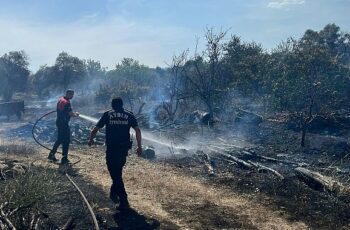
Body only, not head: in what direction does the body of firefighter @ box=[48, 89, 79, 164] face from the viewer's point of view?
to the viewer's right

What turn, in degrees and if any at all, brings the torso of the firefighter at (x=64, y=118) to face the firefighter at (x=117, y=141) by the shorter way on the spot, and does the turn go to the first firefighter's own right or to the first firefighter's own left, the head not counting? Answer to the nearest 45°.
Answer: approximately 90° to the first firefighter's own right

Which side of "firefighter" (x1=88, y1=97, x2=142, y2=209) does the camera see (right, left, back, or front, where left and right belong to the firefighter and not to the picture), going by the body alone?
back

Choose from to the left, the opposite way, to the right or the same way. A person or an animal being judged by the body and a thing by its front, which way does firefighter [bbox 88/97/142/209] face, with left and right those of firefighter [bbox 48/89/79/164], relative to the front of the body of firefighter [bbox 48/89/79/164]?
to the left

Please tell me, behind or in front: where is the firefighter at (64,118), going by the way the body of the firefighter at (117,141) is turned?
in front

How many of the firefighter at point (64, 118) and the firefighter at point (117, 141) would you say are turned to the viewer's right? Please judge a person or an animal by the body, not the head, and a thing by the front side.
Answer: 1
